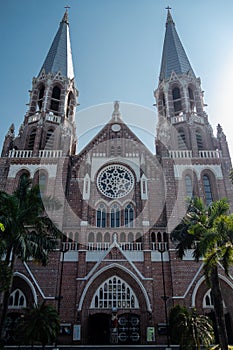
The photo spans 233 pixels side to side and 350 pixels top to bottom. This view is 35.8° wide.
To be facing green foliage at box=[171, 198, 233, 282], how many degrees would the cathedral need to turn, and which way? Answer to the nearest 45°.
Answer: approximately 45° to its left

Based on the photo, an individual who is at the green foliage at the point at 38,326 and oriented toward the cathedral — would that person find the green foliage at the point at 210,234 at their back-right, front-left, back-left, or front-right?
front-right

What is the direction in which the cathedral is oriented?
toward the camera

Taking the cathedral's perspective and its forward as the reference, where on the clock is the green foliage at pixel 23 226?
The green foliage is roughly at 1 o'clock from the cathedral.

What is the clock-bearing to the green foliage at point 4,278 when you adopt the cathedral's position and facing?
The green foliage is roughly at 1 o'clock from the cathedral.
